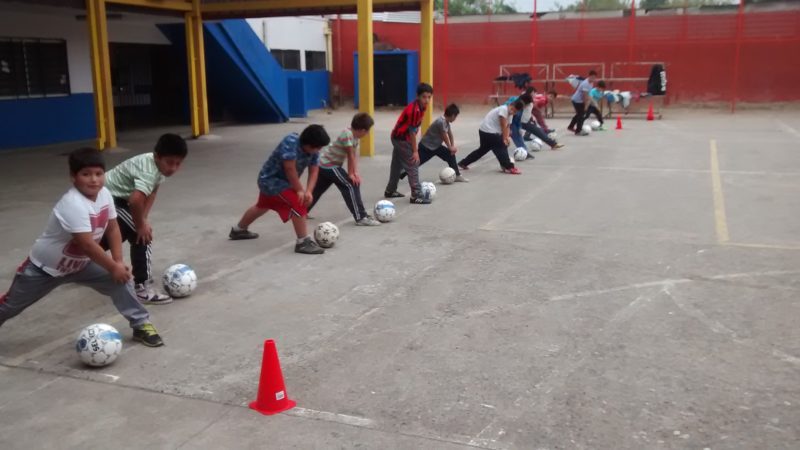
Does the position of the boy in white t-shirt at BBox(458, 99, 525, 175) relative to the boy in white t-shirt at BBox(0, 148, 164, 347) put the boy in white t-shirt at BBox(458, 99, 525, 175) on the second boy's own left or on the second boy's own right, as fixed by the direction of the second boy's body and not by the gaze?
on the second boy's own left

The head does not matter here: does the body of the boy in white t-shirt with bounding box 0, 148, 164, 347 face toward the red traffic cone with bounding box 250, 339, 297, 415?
yes

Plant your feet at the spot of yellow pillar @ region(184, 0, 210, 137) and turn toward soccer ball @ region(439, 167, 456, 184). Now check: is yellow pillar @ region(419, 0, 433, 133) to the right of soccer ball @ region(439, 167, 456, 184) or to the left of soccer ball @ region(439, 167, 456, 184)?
left

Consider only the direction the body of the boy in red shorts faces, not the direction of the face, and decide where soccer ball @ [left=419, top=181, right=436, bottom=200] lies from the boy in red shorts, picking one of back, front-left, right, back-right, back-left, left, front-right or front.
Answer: left

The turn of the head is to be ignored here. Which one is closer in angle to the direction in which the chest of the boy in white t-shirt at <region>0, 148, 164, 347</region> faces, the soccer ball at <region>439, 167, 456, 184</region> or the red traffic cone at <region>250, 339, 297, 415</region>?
the red traffic cone

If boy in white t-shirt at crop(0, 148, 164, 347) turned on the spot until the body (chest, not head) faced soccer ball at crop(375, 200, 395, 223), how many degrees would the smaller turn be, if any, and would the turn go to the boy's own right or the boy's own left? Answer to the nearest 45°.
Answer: approximately 90° to the boy's own left

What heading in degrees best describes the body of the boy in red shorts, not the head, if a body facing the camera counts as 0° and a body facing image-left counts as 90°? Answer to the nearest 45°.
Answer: approximately 315°

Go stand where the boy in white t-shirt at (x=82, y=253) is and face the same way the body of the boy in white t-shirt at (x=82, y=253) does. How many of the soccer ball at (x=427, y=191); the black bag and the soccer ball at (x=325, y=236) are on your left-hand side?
3

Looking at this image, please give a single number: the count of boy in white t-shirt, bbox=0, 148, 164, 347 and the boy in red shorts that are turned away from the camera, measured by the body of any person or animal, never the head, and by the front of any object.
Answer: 0

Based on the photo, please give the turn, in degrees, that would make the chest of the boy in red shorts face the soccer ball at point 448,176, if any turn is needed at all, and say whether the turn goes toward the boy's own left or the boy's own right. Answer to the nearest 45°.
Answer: approximately 90° to the boy's own left

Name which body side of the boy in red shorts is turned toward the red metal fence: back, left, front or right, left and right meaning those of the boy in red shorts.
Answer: left

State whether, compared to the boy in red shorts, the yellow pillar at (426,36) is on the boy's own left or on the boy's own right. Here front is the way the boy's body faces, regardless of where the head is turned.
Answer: on the boy's own left

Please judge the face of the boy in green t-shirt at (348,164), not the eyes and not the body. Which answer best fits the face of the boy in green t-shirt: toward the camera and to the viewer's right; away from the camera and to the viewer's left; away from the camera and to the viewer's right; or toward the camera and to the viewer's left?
toward the camera and to the viewer's right
